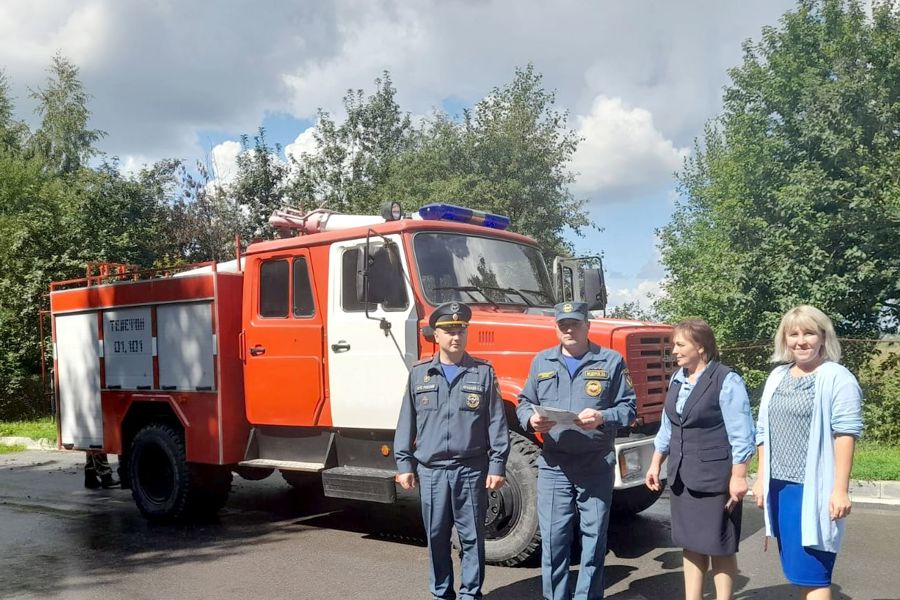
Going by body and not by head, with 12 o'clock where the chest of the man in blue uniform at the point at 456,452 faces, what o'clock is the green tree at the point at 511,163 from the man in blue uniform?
The green tree is roughly at 6 o'clock from the man in blue uniform.

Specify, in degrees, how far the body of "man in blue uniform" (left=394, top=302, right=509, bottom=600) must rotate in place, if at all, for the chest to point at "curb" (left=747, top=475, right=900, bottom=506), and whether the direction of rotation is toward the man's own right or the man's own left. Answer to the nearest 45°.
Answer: approximately 135° to the man's own left

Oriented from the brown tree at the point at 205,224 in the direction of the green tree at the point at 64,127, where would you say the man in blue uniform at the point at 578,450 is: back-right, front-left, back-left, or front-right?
back-left

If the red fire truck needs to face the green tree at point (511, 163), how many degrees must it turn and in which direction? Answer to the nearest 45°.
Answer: approximately 135° to its left

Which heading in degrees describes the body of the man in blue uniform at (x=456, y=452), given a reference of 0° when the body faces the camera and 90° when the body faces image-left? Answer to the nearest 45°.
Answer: approximately 0°

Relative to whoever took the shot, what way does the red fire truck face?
facing the viewer and to the right of the viewer

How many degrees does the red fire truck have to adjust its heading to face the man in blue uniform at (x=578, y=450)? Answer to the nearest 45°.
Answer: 0° — it already faces them

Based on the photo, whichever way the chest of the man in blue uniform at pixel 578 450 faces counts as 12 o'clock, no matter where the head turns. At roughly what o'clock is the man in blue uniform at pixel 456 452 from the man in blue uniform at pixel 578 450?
the man in blue uniform at pixel 456 452 is roughly at 3 o'clock from the man in blue uniform at pixel 578 450.

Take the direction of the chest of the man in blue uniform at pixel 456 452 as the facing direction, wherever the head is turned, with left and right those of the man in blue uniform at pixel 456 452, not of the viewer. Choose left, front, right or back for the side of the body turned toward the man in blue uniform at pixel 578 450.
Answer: left

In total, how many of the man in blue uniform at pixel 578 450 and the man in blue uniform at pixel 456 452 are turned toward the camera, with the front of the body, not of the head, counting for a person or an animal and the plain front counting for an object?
2

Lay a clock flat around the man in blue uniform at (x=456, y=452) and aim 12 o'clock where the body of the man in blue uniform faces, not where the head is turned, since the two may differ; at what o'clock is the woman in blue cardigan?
The woman in blue cardigan is roughly at 10 o'clock from the man in blue uniform.

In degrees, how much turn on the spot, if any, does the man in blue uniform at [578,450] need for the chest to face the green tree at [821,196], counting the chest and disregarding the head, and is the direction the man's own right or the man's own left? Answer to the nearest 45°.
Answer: approximately 180°

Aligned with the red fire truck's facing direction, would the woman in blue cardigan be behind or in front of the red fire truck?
in front
